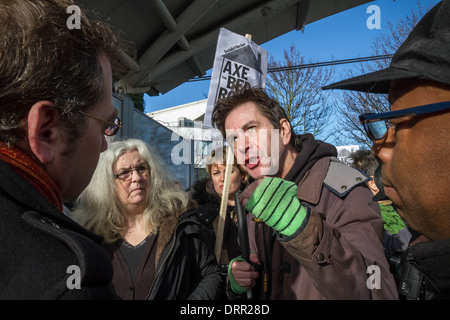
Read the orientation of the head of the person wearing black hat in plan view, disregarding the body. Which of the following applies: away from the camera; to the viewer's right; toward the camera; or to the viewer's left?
to the viewer's left

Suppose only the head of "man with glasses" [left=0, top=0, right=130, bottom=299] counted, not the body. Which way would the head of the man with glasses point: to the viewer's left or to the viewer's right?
to the viewer's right

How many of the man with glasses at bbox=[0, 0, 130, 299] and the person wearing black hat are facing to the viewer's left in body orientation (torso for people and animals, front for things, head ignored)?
1

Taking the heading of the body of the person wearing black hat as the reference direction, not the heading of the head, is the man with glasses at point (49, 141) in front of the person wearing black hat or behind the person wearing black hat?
in front

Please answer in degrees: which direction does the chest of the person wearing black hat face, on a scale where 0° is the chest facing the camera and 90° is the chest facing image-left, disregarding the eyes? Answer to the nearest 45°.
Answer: approximately 90°

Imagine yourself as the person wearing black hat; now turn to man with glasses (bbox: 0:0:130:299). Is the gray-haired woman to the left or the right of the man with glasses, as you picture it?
right

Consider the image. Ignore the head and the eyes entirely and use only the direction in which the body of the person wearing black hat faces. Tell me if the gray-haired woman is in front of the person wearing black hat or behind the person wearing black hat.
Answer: in front

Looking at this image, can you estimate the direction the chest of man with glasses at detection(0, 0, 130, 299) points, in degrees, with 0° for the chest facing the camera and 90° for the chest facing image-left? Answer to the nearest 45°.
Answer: approximately 225°

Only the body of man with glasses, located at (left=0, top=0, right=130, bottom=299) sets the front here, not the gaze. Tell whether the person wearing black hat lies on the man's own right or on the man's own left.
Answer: on the man's own right

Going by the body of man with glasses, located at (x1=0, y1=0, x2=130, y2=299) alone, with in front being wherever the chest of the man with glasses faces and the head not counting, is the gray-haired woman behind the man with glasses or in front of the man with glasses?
in front
